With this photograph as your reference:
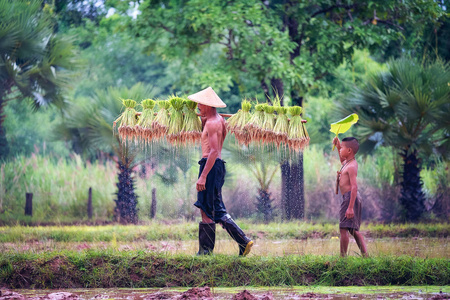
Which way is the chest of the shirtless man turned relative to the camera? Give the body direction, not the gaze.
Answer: to the viewer's left

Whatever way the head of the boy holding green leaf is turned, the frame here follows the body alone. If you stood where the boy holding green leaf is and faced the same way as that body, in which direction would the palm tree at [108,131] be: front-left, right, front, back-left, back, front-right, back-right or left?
front-right

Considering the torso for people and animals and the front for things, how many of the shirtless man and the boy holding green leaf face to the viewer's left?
2

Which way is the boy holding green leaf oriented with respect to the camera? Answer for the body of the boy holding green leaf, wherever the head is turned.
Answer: to the viewer's left

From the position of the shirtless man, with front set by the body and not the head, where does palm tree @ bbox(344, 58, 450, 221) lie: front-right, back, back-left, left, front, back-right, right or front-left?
back-right

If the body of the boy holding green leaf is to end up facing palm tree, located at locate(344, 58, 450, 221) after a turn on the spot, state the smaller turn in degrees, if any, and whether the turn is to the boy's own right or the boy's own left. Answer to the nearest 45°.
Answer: approximately 90° to the boy's own right

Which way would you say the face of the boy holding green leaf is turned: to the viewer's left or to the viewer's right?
to the viewer's left
